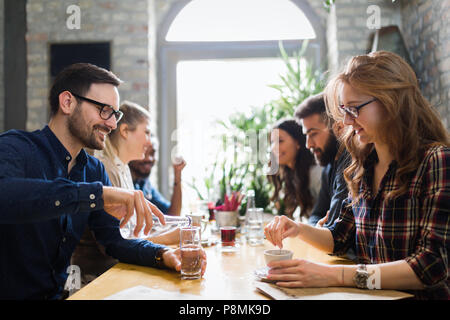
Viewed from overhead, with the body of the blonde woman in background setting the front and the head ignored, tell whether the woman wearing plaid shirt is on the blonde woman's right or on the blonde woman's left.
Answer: on the blonde woman's right

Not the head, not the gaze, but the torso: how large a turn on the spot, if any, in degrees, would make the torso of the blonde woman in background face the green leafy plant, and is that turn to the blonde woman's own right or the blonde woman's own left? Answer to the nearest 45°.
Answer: approximately 45° to the blonde woman's own left

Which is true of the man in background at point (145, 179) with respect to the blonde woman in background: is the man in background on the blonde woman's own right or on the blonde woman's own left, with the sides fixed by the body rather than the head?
on the blonde woman's own left

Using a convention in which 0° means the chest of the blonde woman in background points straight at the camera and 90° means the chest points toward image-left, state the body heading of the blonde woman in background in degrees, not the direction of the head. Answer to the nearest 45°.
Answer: approximately 270°

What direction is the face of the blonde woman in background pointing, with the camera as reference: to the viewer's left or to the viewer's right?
to the viewer's right

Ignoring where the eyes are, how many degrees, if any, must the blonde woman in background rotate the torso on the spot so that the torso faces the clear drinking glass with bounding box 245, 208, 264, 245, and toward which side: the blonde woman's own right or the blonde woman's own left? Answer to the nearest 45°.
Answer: approximately 45° to the blonde woman's own right

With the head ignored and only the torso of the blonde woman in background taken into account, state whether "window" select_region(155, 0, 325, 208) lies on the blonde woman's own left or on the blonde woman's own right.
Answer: on the blonde woman's own left

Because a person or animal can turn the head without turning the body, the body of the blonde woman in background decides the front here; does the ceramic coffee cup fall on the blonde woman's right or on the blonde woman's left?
on the blonde woman's right
